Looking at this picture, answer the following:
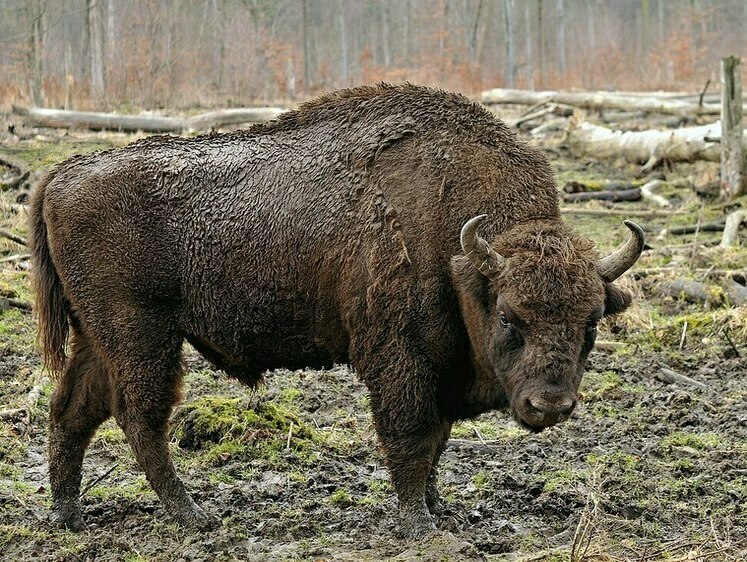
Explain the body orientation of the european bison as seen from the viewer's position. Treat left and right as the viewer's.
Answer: facing to the right of the viewer

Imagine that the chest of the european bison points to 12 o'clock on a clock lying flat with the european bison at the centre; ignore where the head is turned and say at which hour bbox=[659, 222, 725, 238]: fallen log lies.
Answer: The fallen log is roughly at 10 o'clock from the european bison.

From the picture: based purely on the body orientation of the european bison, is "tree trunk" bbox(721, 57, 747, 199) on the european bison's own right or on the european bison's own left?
on the european bison's own left

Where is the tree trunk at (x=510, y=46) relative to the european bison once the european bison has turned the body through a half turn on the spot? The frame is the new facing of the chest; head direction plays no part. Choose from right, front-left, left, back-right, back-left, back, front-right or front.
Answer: right

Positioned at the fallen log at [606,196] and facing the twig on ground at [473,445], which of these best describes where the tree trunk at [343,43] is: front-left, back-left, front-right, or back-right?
back-right

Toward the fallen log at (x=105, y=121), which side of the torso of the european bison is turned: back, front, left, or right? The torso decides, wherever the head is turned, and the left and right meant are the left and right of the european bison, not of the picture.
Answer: left
